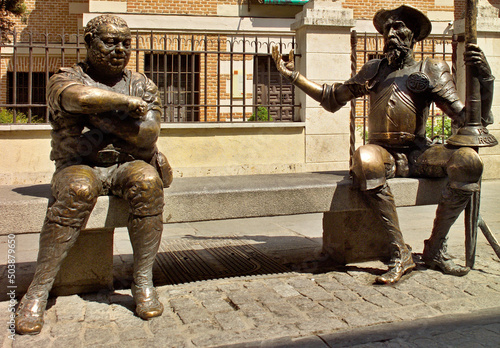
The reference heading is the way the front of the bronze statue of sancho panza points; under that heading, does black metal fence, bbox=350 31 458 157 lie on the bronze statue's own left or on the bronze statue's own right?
on the bronze statue's own left

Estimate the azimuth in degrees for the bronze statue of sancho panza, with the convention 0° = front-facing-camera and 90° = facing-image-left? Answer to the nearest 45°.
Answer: approximately 0°

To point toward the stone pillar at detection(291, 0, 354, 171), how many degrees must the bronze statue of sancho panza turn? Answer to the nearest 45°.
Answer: approximately 135° to its left
